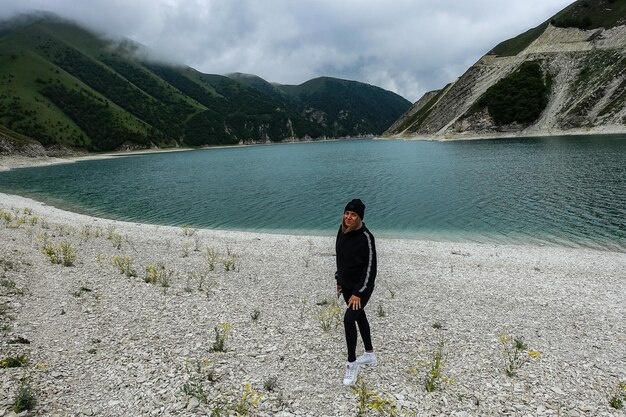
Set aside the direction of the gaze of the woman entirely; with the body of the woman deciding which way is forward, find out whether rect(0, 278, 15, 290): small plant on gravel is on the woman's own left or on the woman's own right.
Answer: on the woman's own right

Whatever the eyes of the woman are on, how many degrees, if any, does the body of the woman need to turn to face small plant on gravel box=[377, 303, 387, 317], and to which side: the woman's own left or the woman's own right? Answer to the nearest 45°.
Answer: approximately 135° to the woman's own right

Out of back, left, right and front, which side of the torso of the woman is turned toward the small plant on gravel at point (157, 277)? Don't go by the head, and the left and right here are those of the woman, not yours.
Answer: right

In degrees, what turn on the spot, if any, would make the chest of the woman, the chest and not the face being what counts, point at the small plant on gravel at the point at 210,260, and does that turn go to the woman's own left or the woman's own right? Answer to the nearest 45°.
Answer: approximately 90° to the woman's own right

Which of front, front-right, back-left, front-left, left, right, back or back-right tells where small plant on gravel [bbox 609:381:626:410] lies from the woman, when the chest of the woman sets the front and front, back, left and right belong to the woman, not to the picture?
back-left

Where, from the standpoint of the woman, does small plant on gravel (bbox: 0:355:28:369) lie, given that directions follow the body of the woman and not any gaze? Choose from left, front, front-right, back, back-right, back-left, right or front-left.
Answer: front-right

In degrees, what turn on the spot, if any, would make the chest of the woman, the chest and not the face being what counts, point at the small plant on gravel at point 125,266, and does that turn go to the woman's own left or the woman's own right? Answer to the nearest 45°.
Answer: approximately 90° to the woman's own right

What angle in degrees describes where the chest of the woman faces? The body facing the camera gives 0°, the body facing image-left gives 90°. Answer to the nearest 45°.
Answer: approximately 45°

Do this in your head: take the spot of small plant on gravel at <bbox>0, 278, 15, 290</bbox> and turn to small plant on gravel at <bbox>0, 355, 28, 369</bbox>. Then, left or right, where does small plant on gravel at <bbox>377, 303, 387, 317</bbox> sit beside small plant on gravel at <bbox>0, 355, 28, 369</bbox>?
left

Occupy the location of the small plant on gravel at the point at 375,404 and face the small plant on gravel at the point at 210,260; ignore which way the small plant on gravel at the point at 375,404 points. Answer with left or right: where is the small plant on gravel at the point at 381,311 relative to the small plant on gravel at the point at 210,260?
right
